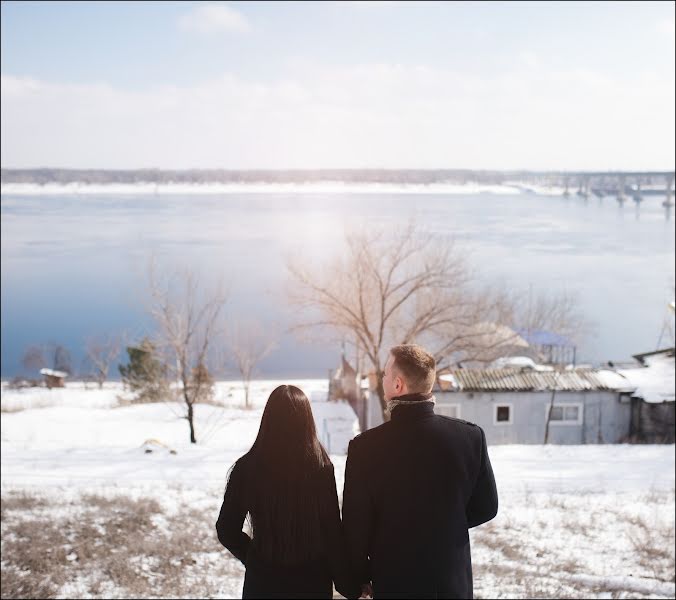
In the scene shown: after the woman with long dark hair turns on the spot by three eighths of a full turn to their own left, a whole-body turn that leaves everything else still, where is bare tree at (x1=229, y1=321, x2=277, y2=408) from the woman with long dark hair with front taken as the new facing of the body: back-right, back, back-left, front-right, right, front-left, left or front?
back-right

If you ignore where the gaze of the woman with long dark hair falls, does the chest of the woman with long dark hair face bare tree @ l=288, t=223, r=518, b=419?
yes

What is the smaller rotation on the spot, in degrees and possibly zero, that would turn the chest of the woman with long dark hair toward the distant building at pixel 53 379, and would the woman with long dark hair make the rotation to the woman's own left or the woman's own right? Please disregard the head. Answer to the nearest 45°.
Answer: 0° — they already face it

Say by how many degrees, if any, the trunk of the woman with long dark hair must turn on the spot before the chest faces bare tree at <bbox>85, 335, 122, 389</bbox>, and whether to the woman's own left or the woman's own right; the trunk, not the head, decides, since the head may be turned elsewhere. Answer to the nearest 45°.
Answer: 0° — they already face it

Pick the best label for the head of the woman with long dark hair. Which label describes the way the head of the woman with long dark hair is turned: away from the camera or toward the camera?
away from the camera

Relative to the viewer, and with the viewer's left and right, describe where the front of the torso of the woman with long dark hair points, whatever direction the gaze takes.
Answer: facing away from the viewer

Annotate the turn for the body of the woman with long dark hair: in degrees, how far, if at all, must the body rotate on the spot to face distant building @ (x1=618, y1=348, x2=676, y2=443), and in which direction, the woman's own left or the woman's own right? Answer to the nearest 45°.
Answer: approximately 45° to the woman's own right

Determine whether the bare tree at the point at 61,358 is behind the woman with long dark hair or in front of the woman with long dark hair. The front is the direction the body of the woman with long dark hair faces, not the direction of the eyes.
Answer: in front
